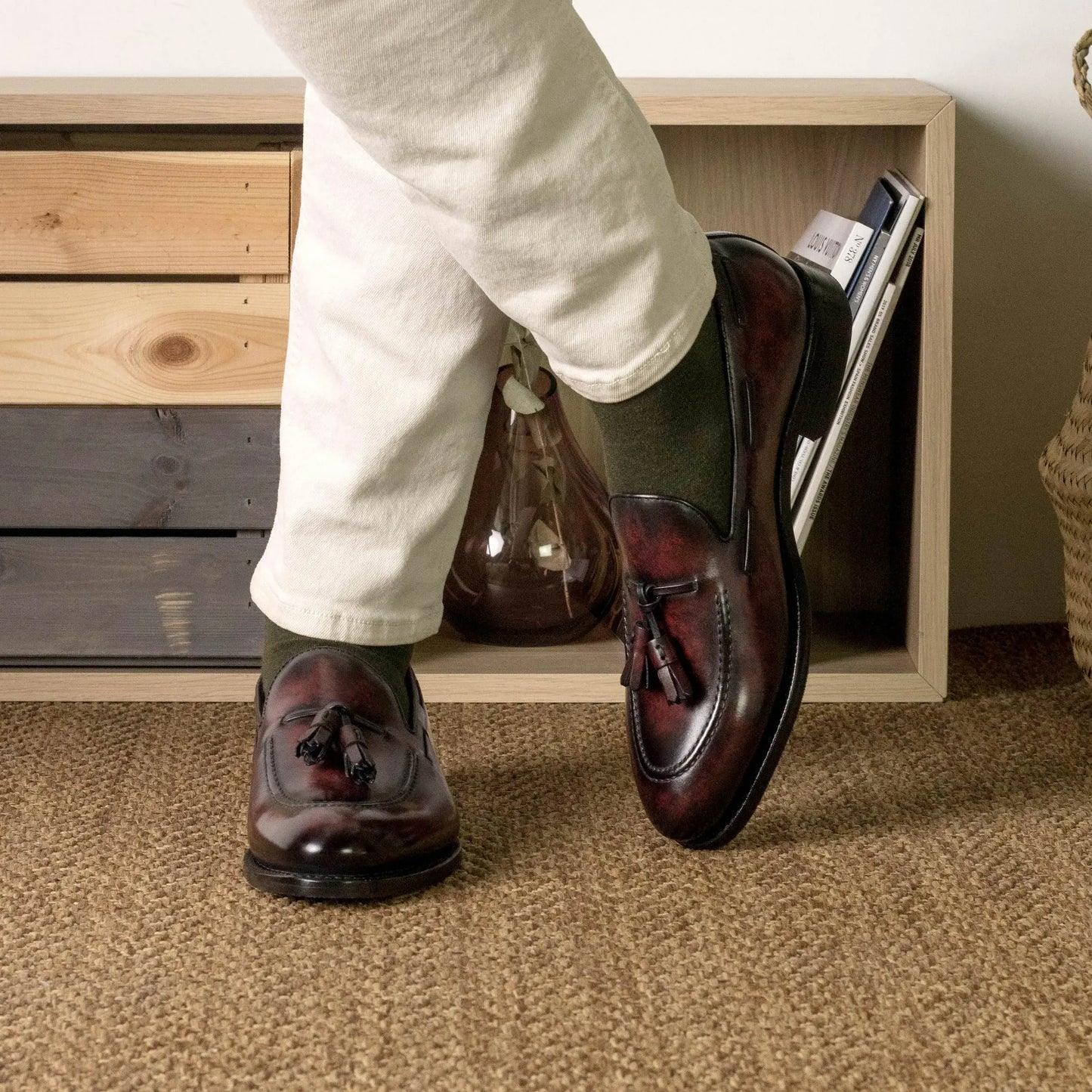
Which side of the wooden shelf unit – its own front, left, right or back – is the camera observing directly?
front

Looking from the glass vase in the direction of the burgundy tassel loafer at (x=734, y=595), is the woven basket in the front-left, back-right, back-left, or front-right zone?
front-left
